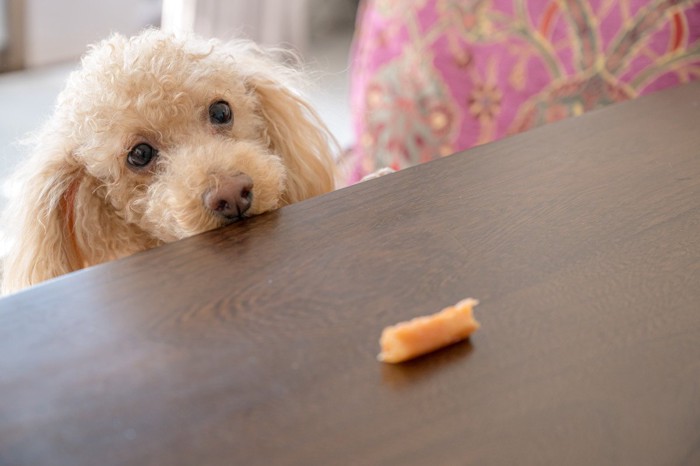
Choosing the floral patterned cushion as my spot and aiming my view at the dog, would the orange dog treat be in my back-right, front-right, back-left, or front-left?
front-left

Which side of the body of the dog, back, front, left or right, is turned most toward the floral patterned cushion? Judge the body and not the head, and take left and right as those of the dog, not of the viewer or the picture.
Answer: left

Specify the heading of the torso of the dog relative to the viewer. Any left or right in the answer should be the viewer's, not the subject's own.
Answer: facing the viewer and to the right of the viewer
